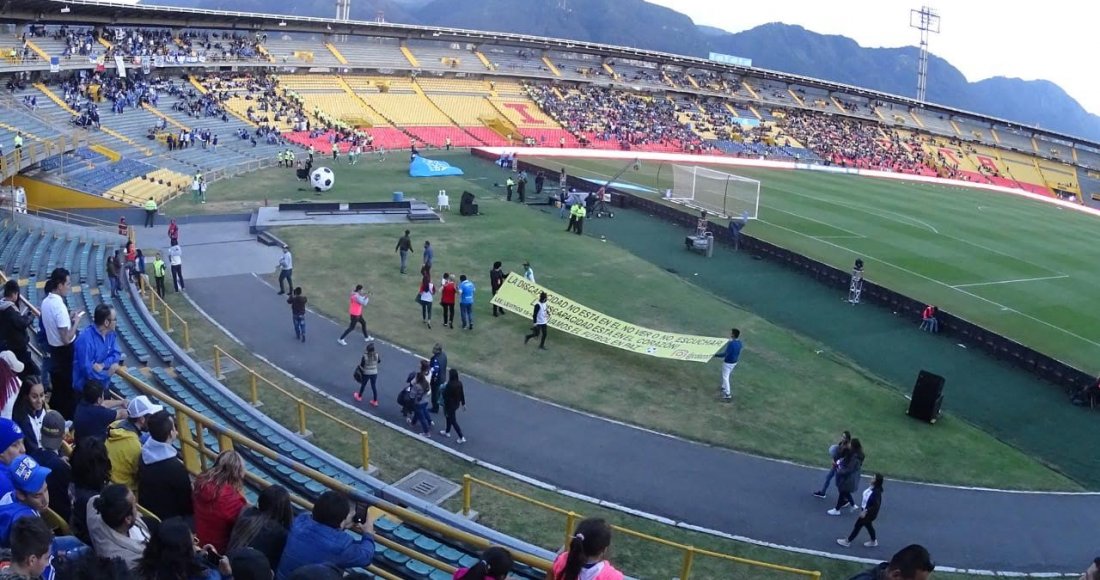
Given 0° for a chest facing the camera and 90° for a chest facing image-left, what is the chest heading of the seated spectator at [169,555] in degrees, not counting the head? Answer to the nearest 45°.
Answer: approximately 225°

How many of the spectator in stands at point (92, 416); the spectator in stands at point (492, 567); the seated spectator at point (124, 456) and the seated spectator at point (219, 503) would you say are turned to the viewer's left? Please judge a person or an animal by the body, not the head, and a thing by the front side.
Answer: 0

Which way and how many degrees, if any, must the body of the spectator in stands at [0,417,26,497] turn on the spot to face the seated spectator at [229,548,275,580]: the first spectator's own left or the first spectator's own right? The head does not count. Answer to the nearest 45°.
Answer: approximately 45° to the first spectator's own right

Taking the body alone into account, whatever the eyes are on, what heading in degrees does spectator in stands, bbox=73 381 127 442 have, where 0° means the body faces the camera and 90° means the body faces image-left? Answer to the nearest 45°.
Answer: approximately 225°

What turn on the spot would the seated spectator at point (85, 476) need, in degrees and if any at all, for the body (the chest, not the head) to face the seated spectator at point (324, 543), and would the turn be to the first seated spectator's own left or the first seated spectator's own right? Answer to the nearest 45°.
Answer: approximately 90° to the first seated spectator's own right

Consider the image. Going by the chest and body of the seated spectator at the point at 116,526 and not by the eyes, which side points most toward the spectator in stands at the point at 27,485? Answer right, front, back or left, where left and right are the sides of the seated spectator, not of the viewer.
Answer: left

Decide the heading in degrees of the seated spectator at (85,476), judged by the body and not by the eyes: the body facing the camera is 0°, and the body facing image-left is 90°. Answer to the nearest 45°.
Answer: approximately 225°

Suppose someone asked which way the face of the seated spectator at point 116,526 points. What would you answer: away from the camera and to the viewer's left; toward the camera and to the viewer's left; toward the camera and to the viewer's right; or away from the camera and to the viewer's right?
away from the camera and to the viewer's right

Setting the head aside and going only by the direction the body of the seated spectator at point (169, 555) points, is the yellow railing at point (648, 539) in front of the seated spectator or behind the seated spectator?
in front

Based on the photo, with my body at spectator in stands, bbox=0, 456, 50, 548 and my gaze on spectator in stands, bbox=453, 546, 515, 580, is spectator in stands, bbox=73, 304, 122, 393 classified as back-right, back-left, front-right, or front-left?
back-left

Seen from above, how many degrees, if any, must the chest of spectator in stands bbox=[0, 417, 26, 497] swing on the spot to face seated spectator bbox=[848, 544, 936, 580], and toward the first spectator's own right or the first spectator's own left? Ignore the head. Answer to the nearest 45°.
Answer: approximately 45° to the first spectator's own right

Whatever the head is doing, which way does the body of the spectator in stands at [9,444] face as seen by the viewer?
to the viewer's right

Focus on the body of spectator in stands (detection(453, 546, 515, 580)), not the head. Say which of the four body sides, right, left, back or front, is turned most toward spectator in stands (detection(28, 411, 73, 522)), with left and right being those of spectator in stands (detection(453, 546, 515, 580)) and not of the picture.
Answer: left

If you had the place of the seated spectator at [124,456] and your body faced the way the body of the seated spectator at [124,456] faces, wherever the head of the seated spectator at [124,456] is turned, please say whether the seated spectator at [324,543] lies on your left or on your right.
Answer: on your right
